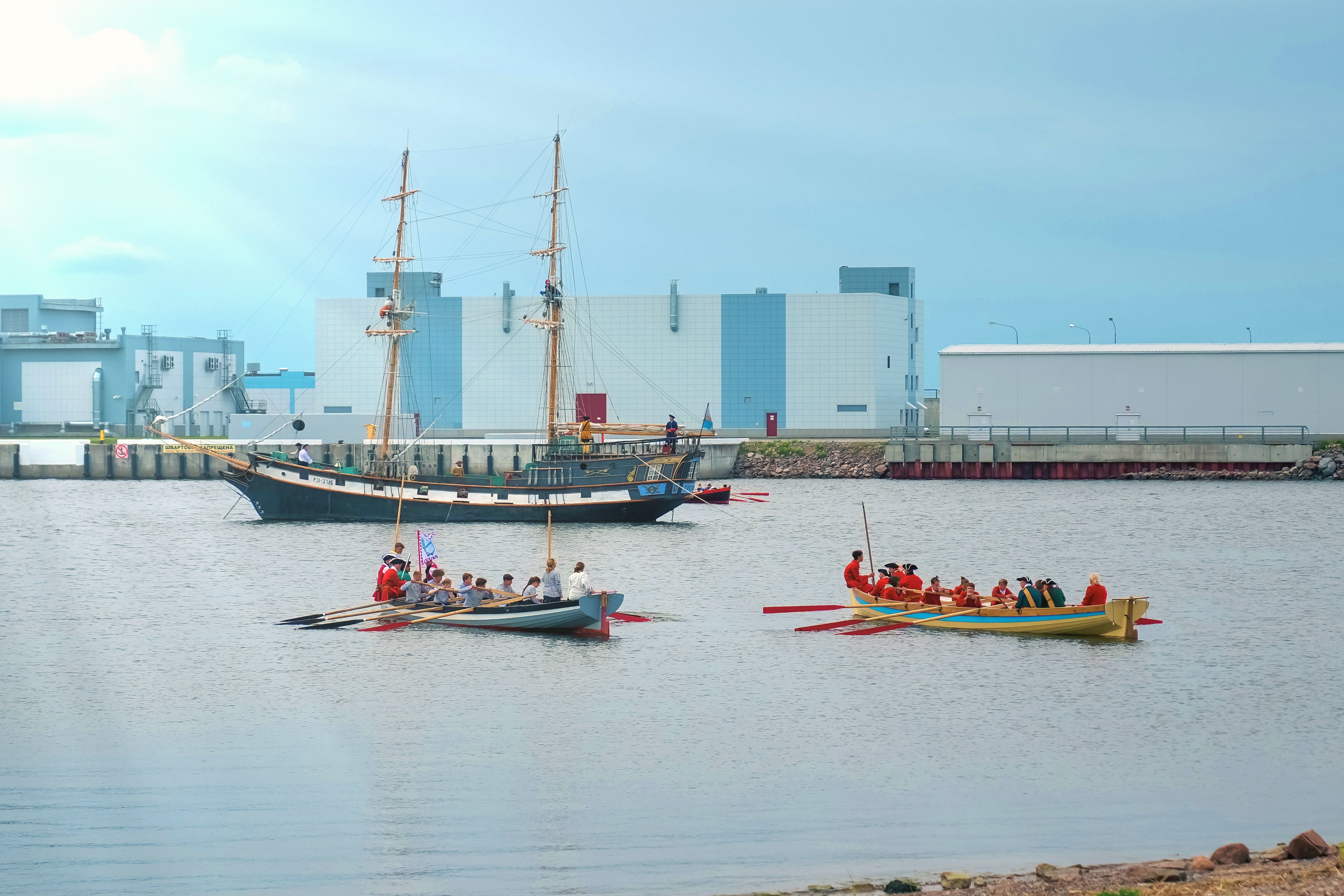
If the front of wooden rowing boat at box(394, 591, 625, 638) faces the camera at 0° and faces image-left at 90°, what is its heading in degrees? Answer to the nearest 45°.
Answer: approximately 135°

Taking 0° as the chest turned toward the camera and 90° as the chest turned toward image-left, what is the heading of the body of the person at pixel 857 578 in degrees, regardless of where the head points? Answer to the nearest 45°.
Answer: approximately 270°

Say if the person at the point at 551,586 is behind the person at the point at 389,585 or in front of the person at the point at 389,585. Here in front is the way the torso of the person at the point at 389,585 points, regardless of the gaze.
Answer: in front

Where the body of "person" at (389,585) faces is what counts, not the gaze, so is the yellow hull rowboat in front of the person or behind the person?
in front

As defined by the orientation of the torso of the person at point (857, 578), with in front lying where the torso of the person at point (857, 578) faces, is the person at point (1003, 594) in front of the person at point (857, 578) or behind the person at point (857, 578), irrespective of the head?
in front

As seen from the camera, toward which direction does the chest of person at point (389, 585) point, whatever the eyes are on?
to the viewer's right

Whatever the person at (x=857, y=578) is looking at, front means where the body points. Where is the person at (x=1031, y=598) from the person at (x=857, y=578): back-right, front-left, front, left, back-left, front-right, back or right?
front-right
